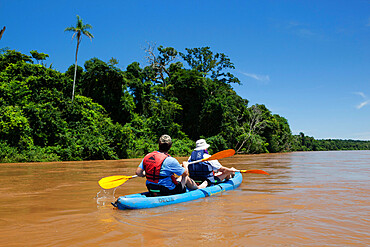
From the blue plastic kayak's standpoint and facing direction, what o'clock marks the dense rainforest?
The dense rainforest is roughly at 10 o'clock from the blue plastic kayak.

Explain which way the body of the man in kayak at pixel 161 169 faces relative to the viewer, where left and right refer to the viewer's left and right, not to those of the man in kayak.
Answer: facing away from the viewer and to the right of the viewer

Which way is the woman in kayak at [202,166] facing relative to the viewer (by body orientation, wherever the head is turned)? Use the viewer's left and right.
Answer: facing away from the viewer and to the right of the viewer

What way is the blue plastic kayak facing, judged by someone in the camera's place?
facing away from the viewer and to the right of the viewer

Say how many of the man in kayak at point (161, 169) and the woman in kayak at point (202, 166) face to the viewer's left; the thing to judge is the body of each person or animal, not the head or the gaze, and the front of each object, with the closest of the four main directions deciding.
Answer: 0

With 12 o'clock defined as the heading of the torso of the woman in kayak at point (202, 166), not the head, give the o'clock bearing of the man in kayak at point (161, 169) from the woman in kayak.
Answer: The man in kayak is roughly at 5 o'clock from the woman in kayak.

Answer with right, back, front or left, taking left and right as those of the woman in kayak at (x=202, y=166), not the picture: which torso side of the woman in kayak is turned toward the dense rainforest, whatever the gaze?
left
